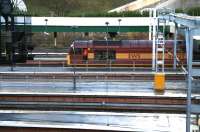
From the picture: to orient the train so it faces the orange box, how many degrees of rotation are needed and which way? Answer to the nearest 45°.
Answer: approximately 90° to its left

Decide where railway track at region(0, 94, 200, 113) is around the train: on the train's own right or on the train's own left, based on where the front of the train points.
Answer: on the train's own left

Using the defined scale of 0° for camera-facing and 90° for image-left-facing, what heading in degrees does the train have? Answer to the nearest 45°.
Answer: approximately 90°

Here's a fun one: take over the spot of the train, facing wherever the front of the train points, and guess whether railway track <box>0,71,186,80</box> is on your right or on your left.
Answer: on your left
